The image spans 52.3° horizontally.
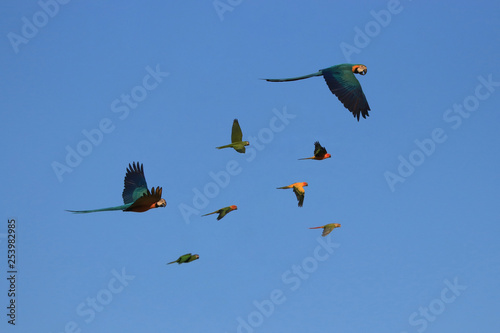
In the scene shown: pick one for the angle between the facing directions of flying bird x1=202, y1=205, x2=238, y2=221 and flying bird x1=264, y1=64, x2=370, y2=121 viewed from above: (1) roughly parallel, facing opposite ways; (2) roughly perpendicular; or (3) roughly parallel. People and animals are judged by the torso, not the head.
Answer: roughly parallel

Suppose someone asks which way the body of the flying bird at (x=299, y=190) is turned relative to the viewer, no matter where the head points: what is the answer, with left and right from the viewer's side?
facing to the right of the viewer

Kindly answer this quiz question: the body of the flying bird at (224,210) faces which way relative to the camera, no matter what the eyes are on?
to the viewer's right

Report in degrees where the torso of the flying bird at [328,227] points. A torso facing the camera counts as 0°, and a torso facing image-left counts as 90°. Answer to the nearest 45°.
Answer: approximately 270°

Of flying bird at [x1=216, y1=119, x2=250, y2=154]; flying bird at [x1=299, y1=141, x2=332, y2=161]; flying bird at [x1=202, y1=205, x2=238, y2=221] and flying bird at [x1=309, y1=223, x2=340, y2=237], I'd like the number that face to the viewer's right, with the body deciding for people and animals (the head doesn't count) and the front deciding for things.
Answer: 4

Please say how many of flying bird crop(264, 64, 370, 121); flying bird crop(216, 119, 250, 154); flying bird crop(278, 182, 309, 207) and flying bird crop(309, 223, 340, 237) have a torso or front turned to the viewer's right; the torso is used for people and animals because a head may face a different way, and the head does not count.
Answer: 4

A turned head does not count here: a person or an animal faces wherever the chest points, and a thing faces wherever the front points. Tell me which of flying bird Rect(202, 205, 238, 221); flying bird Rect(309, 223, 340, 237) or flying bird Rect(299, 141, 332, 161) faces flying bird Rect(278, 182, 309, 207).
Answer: flying bird Rect(202, 205, 238, 221)

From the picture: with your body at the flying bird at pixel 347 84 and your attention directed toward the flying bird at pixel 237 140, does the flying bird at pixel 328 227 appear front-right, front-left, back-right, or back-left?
front-right

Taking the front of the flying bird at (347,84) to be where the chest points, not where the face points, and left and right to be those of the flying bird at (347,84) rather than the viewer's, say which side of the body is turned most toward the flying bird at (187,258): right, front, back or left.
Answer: back

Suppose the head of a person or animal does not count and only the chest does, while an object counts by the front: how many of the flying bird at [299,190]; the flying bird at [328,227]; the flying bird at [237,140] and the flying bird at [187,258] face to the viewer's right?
4
